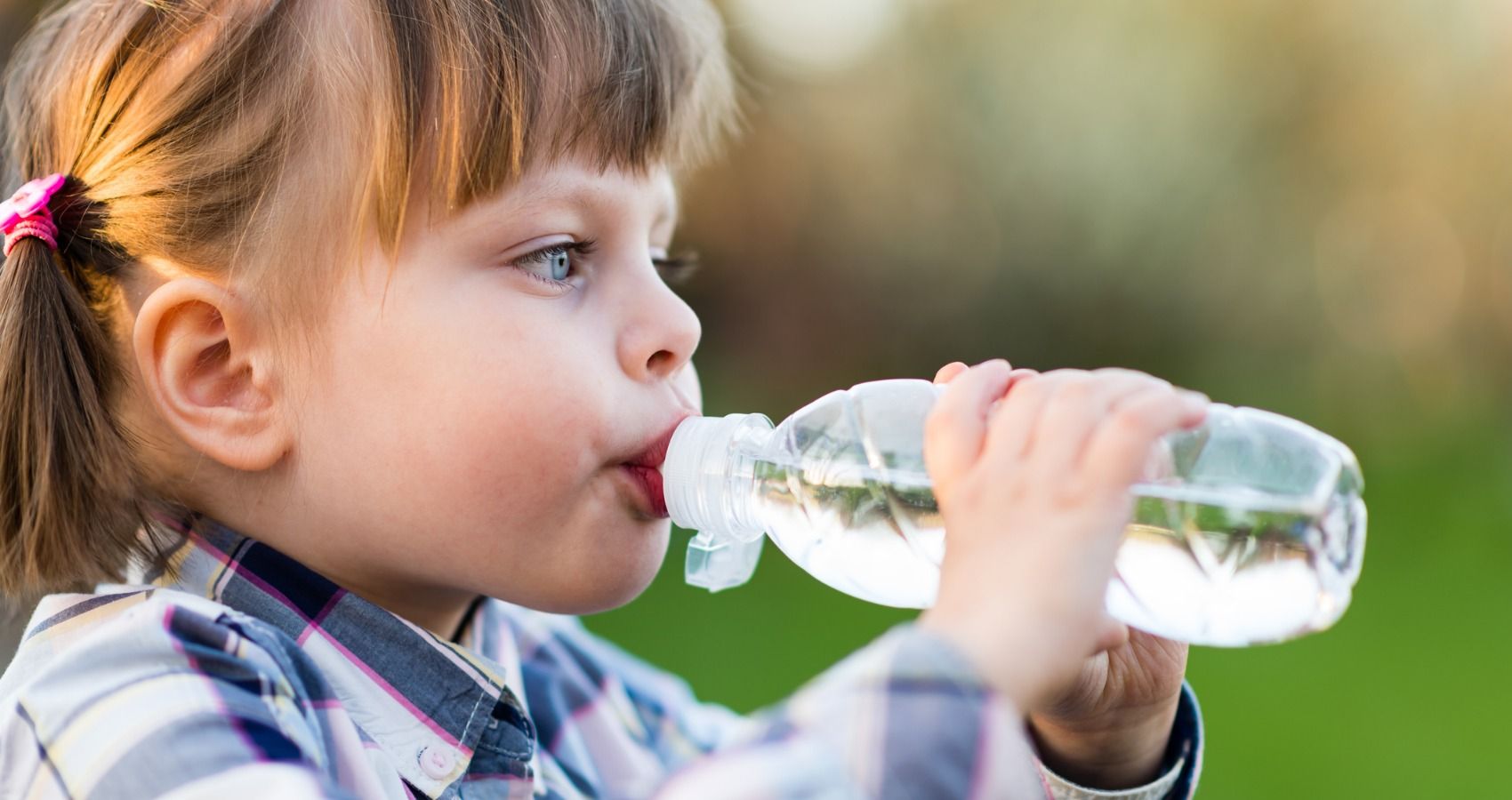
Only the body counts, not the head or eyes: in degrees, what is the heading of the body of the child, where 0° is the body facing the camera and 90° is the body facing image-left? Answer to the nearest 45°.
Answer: approximately 270°
